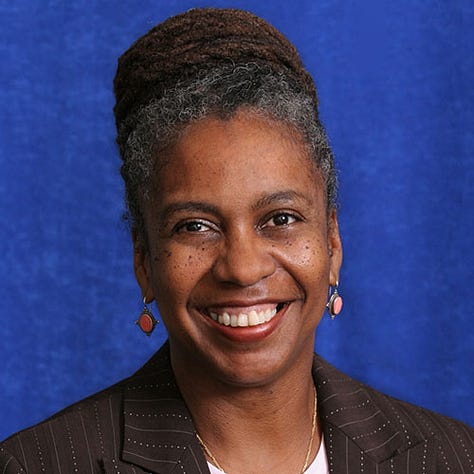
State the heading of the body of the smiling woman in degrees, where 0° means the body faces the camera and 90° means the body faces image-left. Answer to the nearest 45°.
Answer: approximately 0°

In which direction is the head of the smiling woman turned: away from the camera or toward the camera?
toward the camera
